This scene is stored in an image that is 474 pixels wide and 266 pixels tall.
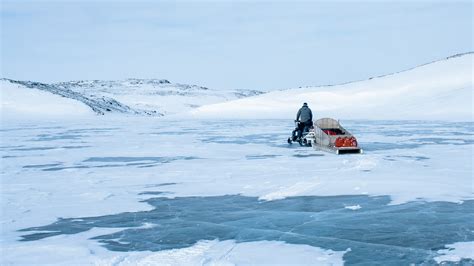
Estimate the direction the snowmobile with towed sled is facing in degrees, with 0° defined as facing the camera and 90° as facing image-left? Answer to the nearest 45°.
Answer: approximately 135°
